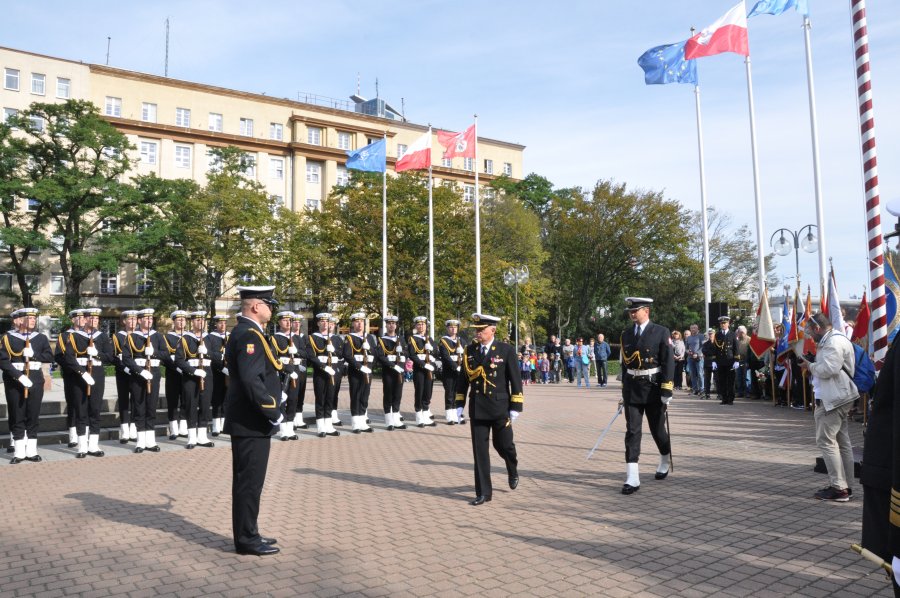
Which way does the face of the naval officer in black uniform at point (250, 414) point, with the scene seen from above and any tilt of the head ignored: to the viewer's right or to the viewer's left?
to the viewer's right

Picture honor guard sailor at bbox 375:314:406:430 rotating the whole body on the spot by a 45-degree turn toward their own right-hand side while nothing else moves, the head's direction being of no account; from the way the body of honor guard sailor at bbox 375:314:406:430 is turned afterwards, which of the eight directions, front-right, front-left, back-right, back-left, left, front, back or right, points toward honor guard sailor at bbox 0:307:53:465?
front-right

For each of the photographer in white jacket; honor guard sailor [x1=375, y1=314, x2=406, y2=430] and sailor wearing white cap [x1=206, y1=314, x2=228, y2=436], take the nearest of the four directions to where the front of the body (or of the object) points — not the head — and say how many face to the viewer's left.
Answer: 1

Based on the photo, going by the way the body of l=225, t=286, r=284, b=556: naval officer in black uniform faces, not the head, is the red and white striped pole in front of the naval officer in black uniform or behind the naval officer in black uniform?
in front

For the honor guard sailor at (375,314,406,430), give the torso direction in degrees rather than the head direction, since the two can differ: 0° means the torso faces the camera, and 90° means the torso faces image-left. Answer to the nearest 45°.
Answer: approximately 315°

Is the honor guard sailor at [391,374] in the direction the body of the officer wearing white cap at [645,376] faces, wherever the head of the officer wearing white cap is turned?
no

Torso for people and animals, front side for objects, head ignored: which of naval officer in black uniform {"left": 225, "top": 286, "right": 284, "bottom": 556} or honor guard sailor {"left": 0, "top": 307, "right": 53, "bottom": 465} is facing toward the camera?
the honor guard sailor

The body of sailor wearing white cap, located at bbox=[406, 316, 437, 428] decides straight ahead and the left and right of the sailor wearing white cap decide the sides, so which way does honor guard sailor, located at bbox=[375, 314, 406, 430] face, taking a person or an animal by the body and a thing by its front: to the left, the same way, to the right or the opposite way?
the same way

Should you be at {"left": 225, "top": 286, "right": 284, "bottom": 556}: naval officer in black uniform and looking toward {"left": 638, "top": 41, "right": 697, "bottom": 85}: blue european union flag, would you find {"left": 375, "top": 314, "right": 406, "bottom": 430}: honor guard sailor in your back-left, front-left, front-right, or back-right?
front-left

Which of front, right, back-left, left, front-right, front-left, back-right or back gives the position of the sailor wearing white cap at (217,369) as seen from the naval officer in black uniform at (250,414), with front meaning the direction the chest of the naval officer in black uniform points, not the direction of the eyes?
left

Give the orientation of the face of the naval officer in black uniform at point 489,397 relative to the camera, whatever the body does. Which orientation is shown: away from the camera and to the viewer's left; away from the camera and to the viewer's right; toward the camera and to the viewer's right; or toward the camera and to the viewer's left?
toward the camera and to the viewer's left

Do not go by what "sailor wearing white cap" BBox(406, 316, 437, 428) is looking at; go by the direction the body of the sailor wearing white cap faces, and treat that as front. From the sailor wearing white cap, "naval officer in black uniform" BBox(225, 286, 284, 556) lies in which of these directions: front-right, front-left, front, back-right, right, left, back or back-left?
front-right

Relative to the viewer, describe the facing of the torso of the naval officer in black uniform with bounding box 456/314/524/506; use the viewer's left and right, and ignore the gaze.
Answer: facing the viewer and to the left of the viewer

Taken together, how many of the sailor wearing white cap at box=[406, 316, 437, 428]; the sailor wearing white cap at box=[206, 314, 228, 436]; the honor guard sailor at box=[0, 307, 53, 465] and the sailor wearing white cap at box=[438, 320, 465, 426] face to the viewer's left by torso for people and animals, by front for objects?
0

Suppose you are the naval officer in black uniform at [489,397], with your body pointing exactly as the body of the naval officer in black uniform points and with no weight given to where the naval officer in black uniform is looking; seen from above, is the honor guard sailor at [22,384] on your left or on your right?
on your right

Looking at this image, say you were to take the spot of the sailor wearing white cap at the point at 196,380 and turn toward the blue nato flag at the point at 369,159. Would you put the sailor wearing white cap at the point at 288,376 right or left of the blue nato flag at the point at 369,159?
right

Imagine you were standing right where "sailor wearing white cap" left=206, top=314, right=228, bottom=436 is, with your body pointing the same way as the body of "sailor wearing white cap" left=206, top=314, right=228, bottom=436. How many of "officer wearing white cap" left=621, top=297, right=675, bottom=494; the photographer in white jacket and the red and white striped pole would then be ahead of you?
3

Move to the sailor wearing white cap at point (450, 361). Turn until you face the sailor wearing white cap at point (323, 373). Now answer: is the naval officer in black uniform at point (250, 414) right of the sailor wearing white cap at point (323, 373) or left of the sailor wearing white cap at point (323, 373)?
left

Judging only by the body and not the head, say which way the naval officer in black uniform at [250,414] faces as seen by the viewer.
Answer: to the viewer's right

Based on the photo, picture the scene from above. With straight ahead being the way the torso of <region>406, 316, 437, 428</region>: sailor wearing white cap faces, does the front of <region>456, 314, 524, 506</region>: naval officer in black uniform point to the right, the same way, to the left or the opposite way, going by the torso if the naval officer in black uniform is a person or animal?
to the right

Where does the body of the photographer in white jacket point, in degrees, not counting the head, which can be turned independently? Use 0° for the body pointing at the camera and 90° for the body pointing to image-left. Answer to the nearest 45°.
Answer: approximately 90°

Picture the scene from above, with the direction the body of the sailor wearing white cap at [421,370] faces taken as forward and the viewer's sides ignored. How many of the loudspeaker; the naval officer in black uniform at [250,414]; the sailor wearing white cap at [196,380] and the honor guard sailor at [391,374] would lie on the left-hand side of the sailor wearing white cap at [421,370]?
1

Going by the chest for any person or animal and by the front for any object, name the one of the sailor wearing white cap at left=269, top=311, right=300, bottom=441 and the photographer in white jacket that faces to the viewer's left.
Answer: the photographer in white jacket

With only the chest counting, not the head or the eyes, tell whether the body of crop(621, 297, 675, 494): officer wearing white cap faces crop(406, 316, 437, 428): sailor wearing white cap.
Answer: no
